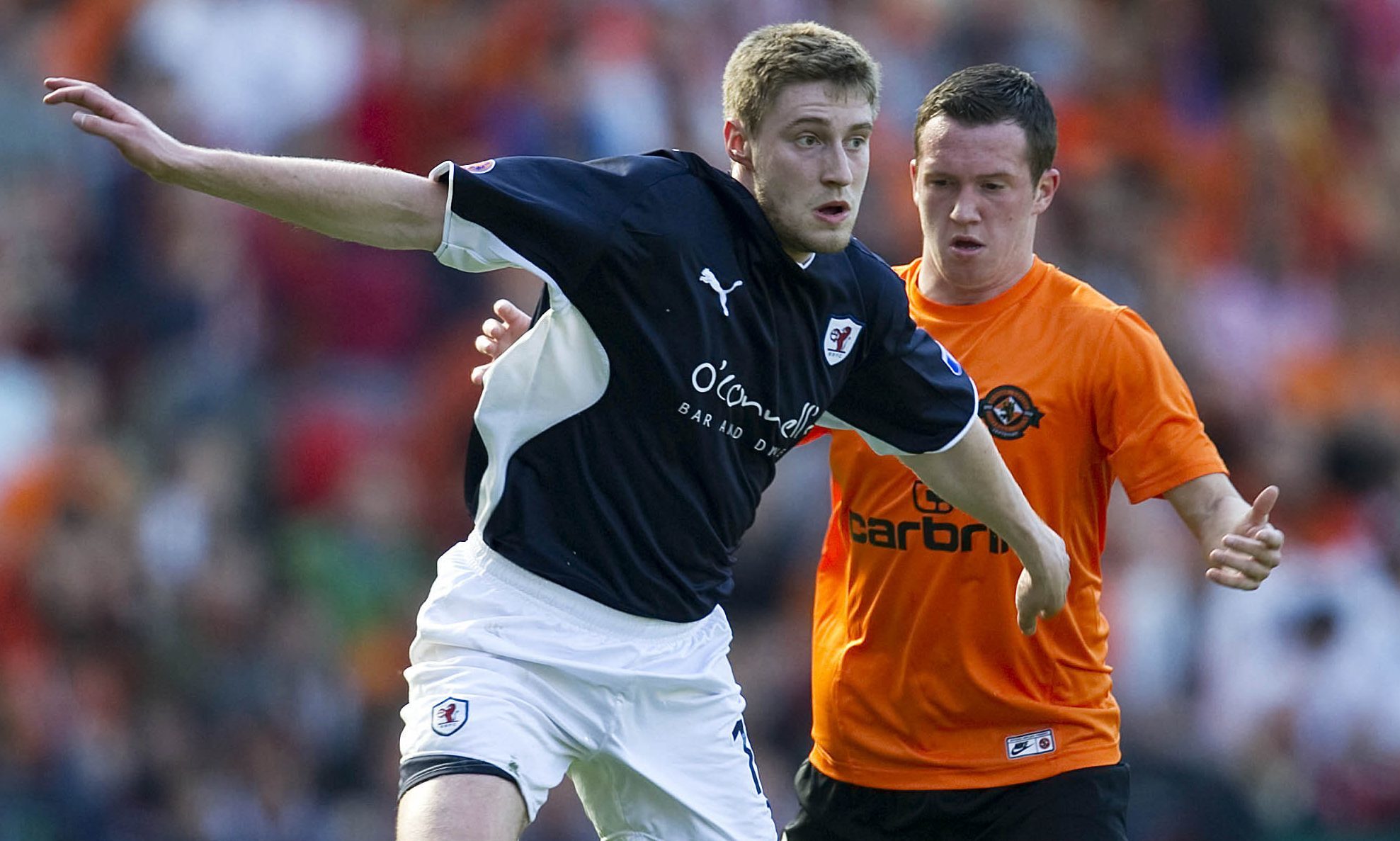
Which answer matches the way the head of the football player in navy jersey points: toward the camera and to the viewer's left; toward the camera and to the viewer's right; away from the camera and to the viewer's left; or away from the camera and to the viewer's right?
toward the camera and to the viewer's right

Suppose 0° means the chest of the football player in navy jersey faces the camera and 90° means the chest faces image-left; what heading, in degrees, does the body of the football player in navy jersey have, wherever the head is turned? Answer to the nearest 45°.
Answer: approximately 315°

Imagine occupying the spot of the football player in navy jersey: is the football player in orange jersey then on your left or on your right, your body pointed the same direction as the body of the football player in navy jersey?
on your left

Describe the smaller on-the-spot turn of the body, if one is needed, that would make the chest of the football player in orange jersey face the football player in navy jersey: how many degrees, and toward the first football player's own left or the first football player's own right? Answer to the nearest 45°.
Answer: approximately 45° to the first football player's own right

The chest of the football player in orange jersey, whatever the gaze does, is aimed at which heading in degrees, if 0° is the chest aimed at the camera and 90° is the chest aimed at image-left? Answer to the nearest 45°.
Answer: approximately 0°
